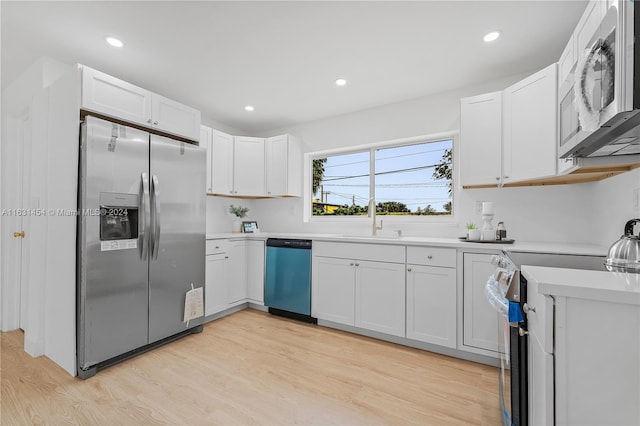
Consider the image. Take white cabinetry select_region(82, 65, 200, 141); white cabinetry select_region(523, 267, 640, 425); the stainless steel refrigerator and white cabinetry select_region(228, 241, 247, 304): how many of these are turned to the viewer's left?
1

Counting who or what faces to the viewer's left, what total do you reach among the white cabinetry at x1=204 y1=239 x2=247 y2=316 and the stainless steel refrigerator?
0

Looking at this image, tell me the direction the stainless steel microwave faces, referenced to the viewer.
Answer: facing to the left of the viewer

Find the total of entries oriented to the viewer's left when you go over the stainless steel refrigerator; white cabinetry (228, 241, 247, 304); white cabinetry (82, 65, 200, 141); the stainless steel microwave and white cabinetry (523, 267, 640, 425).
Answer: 2

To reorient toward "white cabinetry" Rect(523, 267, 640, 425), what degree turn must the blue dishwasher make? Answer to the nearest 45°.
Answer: approximately 45° to its left

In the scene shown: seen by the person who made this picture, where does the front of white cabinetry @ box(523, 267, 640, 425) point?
facing to the left of the viewer

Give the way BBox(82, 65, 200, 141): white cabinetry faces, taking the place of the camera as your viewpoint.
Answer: facing the viewer and to the right of the viewer

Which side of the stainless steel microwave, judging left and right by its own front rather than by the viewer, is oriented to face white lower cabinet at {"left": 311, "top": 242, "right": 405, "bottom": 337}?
front

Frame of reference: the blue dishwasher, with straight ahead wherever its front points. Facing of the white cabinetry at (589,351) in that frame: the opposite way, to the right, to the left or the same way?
to the right

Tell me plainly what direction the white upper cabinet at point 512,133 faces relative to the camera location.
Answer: facing the viewer and to the left of the viewer

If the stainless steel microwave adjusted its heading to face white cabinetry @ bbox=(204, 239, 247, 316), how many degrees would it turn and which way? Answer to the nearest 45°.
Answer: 0° — it already faces it

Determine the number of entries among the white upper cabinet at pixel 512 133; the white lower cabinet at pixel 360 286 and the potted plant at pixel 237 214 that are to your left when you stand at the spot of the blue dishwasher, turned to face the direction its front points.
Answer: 2

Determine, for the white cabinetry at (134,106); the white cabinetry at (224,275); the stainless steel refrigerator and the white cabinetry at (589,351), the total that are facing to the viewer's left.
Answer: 1
